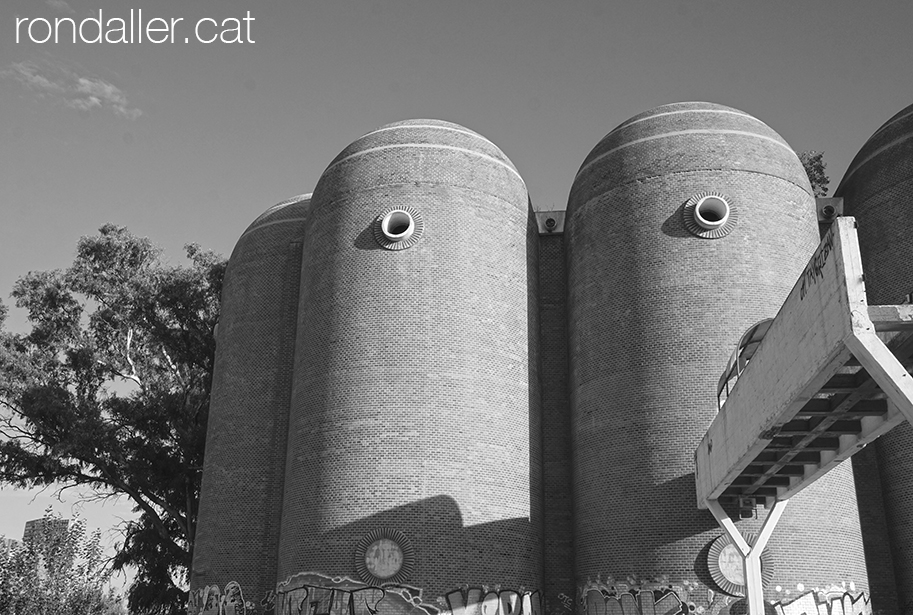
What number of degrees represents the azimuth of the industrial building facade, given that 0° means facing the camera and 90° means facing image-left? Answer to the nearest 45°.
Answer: approximately 0°

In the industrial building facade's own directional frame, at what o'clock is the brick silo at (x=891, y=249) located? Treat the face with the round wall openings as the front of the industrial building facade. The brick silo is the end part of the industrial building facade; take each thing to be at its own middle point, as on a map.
The brick silo is roughly at 9 o'clock from the industrial building facade.

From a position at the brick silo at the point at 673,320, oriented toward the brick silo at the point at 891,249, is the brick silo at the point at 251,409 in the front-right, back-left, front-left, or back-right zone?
back-left
